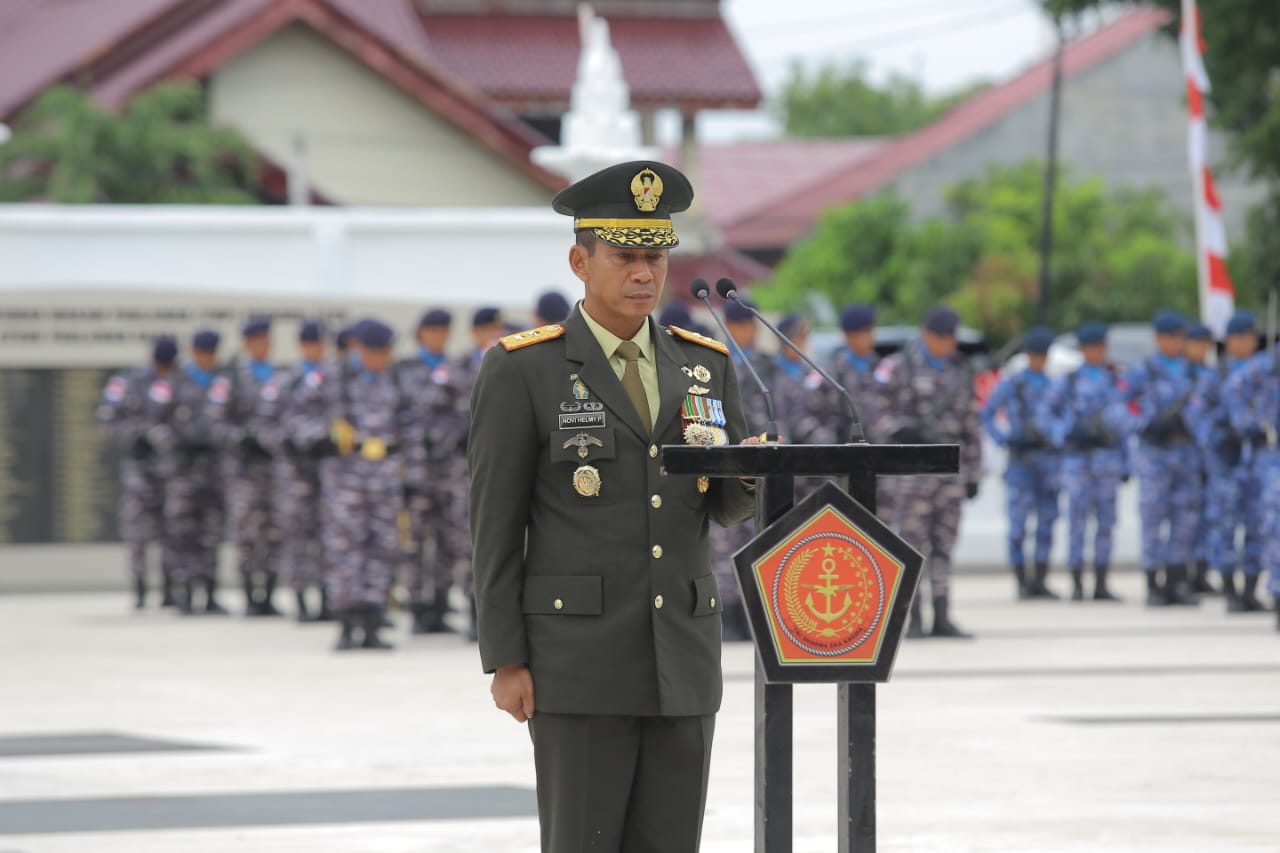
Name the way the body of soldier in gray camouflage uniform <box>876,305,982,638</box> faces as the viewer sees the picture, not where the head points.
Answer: toward the camera

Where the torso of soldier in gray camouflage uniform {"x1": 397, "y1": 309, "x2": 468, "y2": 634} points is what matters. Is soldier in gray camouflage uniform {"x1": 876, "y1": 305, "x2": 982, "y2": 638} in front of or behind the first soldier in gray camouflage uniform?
in front

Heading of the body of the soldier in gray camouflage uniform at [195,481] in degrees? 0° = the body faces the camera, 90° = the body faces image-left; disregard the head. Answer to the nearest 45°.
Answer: approximately 315°

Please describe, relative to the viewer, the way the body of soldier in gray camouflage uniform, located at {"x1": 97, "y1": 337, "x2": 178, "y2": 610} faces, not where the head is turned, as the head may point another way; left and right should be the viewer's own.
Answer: facing the viewer and to the right of the viewer

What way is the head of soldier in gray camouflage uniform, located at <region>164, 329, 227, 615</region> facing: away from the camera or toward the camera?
toward the camera

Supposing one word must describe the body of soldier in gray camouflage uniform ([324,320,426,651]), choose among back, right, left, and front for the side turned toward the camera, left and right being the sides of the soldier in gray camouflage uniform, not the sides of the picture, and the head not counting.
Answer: front

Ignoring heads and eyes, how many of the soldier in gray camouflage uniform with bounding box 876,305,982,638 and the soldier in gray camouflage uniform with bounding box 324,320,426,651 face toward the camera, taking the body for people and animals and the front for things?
2

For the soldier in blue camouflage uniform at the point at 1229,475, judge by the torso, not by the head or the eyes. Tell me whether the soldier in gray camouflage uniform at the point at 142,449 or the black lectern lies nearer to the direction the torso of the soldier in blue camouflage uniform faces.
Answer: the black lectern

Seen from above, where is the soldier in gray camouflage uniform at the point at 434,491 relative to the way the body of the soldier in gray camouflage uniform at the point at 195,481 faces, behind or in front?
in front

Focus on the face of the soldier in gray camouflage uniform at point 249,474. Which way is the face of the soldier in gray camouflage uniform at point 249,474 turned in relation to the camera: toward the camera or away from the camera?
toward the camera

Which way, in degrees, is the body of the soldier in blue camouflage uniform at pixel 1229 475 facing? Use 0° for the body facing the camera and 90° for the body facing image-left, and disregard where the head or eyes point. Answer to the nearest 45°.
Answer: approximately 315°

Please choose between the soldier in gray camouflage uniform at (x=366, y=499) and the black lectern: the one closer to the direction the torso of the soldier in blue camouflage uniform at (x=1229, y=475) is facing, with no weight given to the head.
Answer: the black lectern

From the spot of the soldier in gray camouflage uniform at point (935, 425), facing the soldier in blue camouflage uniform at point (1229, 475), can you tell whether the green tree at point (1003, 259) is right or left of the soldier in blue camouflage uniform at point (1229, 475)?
left

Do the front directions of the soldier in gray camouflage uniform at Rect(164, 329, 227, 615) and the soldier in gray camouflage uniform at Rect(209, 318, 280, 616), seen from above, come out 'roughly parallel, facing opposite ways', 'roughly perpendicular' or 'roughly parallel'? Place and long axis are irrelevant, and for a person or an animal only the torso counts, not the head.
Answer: roughly parallel
